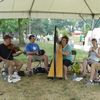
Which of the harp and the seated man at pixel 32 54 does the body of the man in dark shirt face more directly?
the harp

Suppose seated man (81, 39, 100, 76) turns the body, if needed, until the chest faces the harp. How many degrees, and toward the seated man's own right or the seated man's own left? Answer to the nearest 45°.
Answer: approximately 45° to the seated man's own right

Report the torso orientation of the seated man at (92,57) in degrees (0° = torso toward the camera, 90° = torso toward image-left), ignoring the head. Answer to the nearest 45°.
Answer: approximately 45°

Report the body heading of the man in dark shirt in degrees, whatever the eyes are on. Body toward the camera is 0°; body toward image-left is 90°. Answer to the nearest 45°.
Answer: approximately 315°

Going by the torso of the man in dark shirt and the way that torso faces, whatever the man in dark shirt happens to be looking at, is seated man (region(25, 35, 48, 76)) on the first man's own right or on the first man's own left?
on the first man's own left
